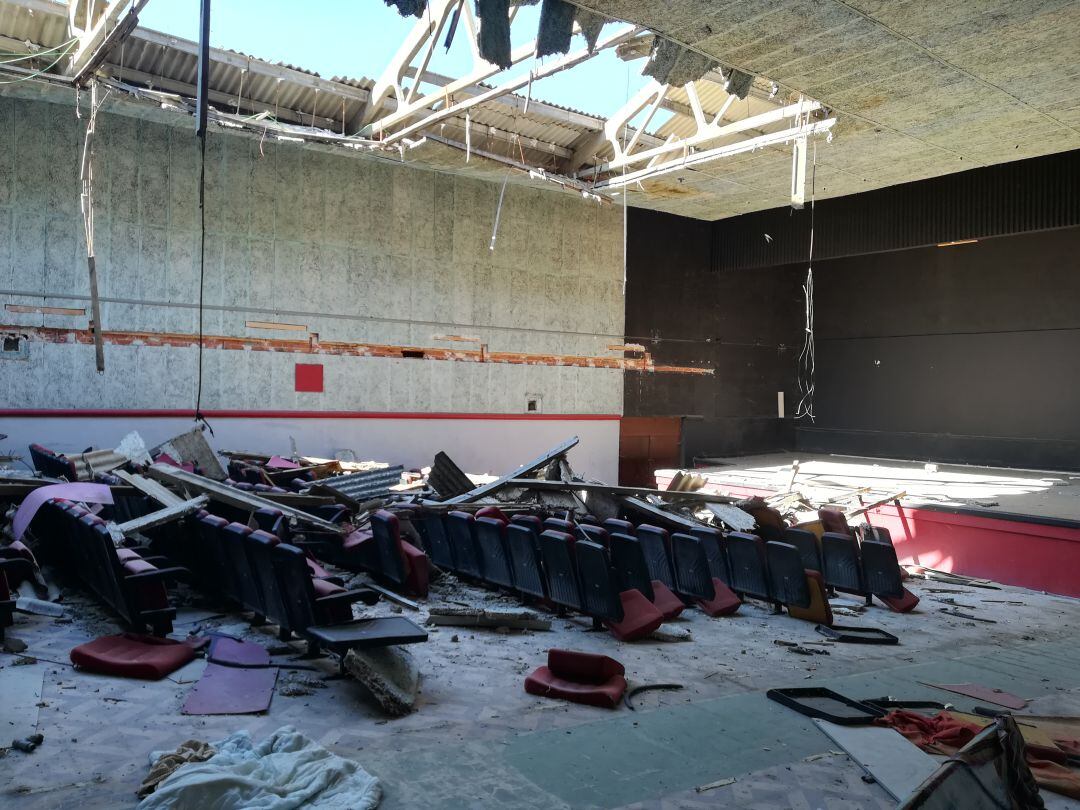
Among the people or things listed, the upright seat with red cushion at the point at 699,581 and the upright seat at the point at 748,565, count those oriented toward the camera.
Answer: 0

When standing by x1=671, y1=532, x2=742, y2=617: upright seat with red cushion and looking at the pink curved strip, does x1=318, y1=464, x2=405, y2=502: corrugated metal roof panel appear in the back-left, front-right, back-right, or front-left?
front-right

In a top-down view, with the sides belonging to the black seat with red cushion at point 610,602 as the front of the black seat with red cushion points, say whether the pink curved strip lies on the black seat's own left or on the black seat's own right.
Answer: on the black seat's own left

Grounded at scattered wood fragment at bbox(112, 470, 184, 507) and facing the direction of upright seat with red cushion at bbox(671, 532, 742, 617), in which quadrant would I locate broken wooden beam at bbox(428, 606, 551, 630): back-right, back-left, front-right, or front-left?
front-right

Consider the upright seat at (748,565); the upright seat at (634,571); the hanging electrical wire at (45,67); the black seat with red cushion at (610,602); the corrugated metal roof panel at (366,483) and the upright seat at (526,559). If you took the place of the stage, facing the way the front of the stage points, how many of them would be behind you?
0

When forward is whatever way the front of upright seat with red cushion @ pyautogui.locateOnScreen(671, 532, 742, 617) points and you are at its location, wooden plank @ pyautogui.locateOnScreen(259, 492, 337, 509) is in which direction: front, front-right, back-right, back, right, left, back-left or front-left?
back-left

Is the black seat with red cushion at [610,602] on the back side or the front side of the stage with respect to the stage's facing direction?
on the front side

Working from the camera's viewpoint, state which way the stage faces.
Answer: facing the viewer and to the left of the viewer

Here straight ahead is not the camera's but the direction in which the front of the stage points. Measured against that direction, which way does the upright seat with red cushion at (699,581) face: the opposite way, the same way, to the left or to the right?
the opposite way

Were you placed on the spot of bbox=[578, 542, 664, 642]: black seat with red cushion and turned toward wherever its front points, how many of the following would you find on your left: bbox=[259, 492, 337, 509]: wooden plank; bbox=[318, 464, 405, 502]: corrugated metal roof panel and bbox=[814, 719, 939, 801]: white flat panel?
2

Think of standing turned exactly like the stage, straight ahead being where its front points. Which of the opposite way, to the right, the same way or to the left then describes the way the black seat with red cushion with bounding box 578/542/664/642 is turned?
the opposite way

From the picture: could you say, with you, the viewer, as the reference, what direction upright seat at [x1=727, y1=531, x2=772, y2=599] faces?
facing away from the viewer and to the right of the viewer
